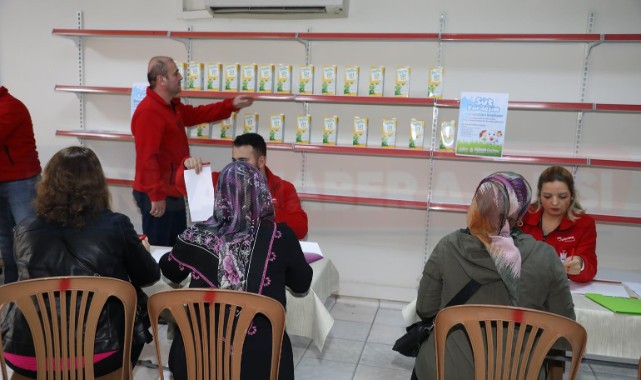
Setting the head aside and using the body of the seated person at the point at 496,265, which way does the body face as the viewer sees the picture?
away from the camera

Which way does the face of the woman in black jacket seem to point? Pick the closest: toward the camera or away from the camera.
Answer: away from the camera

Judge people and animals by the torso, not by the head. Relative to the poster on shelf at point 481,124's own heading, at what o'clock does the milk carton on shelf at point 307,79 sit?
The milk carton on shelf is roughly at 3 o'clock from the poster on shelf.

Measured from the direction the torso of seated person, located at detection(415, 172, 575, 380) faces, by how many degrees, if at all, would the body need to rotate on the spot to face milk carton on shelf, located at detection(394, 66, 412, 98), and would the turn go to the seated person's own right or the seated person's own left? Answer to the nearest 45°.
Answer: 0° — they already face it

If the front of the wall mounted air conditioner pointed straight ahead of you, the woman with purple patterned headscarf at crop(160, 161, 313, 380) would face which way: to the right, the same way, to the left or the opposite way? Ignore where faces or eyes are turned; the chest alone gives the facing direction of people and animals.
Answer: the opposite way

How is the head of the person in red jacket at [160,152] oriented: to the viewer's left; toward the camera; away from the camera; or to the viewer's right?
to the viewer's right

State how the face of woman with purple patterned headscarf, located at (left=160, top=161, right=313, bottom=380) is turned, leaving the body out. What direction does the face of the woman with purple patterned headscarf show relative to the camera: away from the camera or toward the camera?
away from the camera

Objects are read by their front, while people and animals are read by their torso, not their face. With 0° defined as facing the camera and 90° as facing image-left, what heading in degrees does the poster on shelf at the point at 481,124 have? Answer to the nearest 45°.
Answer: approximately 0°

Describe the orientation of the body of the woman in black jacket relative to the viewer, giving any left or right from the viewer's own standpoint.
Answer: facing away from the viewer

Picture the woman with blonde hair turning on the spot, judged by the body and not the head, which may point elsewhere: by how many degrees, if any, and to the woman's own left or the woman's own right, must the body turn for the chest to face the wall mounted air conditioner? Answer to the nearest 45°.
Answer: approximately 45° to the woman's own right

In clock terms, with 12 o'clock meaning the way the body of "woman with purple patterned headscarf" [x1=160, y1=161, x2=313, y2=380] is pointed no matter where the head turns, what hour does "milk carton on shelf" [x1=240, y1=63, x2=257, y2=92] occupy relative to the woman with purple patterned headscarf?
The milk carton on shelf is roughly at 12 o'clock from the woman with purple patterned headscarf.

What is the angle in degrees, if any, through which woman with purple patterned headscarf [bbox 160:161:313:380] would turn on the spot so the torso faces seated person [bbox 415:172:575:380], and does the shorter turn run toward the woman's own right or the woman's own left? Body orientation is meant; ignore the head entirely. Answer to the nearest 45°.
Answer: approximately 90° to the woman's own right
